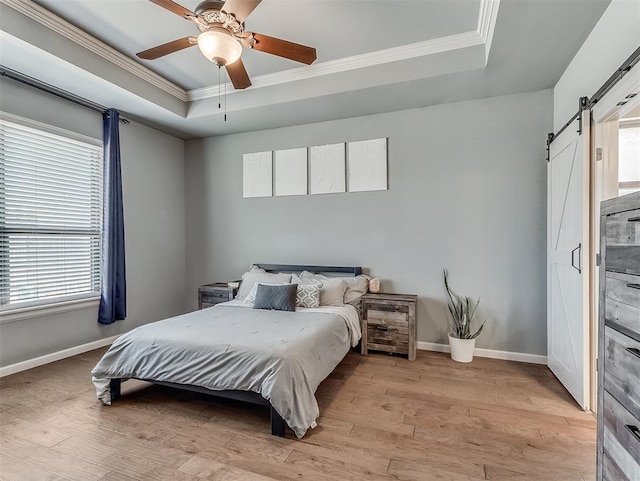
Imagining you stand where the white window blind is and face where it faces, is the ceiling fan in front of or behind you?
in front

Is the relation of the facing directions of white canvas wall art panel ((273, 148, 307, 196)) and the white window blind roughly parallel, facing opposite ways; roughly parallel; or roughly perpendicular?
roughly perpendicular

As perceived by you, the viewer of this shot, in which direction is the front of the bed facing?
facing the viewer and to the left of the viewer

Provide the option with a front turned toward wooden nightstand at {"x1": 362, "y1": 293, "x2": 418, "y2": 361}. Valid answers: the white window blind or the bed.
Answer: the white window blind

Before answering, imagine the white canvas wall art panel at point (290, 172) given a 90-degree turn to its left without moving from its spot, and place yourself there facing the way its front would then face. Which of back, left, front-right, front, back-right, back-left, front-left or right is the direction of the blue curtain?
back

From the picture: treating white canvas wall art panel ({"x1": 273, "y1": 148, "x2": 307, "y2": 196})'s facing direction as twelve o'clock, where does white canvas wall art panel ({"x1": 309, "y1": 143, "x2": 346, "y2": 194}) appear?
white canvas wall art panel ({"x1": 309, "y1": 143, "x2": 346, "y2": 194}) is roughly at 10 o'clock from white canvas wall art panel ({"x1": 273, "y1": 148, "x2": 307, "y2": 196}).

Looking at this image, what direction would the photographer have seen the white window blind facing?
facing the viewer and to the right of the viewer

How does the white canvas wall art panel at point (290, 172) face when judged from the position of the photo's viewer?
facing the viewer

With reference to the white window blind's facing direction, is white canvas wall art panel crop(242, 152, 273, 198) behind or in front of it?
in front

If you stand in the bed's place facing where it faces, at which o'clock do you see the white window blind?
The white window blind is roughly at 3 o'clock from the bed.

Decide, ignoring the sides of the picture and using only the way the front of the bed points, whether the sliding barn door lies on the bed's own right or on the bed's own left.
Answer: on the bed's own left

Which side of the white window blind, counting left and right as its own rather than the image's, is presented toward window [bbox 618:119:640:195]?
front

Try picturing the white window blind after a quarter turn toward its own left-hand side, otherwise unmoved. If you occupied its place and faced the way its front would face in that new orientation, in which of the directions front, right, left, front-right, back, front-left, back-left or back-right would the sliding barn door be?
right

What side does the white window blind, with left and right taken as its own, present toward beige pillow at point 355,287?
front

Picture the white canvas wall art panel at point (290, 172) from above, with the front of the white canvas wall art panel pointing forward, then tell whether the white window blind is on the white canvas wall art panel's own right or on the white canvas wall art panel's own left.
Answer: on the white canvas wall art panel's own right

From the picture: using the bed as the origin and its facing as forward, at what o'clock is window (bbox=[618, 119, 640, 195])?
The window is roughly at 8 o'clock from the bed.

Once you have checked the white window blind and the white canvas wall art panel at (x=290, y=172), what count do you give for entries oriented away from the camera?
0
